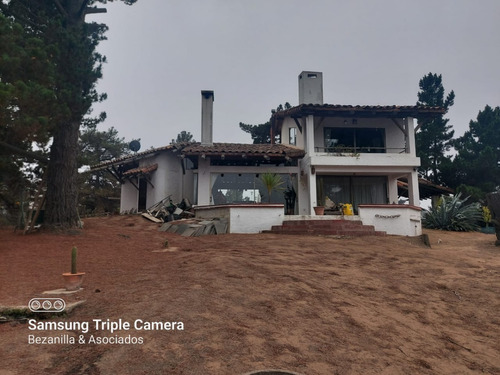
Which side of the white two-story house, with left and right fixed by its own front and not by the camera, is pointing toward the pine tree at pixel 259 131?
back

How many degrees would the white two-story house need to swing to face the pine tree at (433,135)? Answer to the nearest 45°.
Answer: approximately 135° to its left

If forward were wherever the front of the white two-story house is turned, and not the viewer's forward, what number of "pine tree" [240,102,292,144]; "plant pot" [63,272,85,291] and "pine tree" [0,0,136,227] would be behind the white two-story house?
1

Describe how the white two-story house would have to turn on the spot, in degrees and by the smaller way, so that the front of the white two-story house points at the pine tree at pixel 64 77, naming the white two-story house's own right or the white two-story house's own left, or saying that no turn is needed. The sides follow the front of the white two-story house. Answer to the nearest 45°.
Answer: approximately 45° to the white two-story house's own right

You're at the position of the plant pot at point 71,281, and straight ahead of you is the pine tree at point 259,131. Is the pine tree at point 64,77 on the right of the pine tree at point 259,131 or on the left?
left

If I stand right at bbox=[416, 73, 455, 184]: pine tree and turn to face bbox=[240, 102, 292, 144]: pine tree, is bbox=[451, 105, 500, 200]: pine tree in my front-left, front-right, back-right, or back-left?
back-left

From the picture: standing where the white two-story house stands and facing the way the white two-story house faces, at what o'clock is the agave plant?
The agave plant is roughly at 9 o'clock from the white two-story house.

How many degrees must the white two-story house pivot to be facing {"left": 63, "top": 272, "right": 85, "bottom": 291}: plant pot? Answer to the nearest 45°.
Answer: approximately 45° to its right

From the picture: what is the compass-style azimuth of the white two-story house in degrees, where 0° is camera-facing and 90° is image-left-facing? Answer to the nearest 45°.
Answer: approximately 0°

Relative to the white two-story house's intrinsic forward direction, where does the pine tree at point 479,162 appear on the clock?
The pine tree is roughly at 8 o'clock from the white two-story house.

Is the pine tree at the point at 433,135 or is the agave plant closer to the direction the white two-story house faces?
the agave plant
